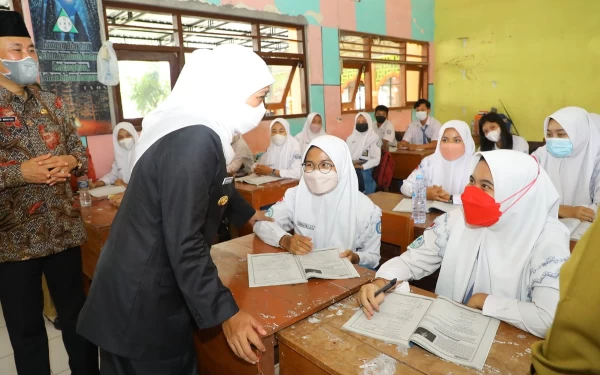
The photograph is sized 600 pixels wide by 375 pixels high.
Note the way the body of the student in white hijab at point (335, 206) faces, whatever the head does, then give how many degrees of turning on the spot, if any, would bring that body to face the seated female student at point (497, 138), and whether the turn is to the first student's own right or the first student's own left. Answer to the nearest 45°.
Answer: approximately 180°

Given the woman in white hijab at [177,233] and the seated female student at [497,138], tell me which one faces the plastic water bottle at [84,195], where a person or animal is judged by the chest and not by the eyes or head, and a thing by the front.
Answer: the seated female student

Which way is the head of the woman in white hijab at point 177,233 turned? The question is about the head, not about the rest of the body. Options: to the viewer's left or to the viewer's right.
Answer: to the viewer's right

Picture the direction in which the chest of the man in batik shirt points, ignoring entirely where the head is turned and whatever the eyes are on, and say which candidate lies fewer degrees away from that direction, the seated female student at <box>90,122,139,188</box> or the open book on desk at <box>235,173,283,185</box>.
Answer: the open book on desk

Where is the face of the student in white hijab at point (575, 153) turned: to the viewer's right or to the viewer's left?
to the viewer's left

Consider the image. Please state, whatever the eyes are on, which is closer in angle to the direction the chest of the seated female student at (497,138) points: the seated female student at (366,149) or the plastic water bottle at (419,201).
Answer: the plastic water bottle

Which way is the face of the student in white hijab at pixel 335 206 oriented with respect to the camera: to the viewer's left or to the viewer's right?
to the viewer's left

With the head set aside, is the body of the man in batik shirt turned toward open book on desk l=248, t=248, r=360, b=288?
yes

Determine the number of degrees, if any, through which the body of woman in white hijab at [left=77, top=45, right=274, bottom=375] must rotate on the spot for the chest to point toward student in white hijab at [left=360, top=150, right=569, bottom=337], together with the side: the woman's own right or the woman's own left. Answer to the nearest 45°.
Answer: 0° — they already face them

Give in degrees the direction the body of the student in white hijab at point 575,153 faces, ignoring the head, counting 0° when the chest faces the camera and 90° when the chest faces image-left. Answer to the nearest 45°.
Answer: approximately 45°

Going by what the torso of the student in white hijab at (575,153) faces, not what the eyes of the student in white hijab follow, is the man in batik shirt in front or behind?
in front

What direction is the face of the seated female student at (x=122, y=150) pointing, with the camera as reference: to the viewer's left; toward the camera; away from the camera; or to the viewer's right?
toward the camera

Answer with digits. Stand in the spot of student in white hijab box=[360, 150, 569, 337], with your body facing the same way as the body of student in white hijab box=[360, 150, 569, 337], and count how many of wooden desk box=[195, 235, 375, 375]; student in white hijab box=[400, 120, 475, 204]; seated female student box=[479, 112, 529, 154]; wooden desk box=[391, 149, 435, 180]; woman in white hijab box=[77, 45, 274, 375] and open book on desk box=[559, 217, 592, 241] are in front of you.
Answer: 2

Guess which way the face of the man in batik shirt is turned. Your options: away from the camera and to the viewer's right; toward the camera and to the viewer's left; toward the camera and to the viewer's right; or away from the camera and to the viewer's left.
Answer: toward the camera and to the viewer's right

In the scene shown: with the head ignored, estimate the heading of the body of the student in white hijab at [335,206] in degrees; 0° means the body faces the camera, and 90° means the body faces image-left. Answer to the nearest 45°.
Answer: approximately 45°

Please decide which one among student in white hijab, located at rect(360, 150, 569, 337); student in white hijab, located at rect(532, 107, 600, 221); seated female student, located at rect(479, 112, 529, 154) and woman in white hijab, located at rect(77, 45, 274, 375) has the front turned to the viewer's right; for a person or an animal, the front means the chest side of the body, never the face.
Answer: the woman in white hijab

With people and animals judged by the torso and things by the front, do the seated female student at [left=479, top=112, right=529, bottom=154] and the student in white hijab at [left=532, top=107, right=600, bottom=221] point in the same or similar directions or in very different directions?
same or similar directions
